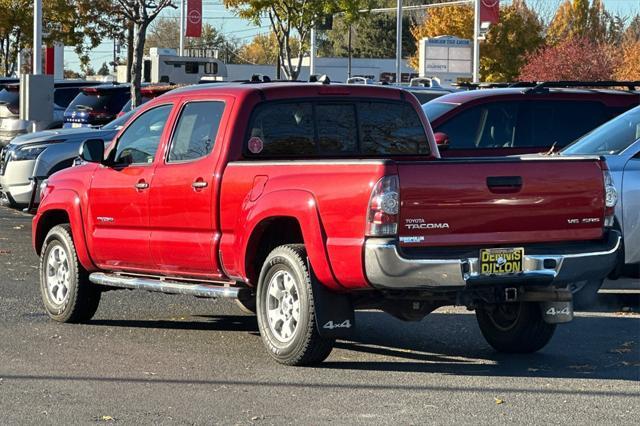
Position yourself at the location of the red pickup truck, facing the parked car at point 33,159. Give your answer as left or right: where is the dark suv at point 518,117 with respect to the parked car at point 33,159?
right

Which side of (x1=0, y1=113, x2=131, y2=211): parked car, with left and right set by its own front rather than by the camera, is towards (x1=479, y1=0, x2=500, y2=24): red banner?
back

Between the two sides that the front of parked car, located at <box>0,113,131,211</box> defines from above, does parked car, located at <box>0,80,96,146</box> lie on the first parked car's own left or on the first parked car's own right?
on the first parked car's own right

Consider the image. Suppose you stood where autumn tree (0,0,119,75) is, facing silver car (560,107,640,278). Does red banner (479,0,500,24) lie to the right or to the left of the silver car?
left

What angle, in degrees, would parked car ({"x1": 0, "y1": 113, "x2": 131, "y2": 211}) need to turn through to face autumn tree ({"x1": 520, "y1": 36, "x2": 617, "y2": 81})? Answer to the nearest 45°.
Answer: approximately 180°

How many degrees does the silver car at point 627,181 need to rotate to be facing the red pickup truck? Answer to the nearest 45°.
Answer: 0° — it already faces it

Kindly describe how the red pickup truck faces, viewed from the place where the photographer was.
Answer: facing away from the viewer and to the left of the viewer

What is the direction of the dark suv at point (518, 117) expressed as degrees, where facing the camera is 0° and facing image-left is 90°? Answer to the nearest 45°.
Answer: approximately 45°

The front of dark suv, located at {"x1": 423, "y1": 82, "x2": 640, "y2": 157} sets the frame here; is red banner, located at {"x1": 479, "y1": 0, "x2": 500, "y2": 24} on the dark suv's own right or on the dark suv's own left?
on the dark suv's own right
